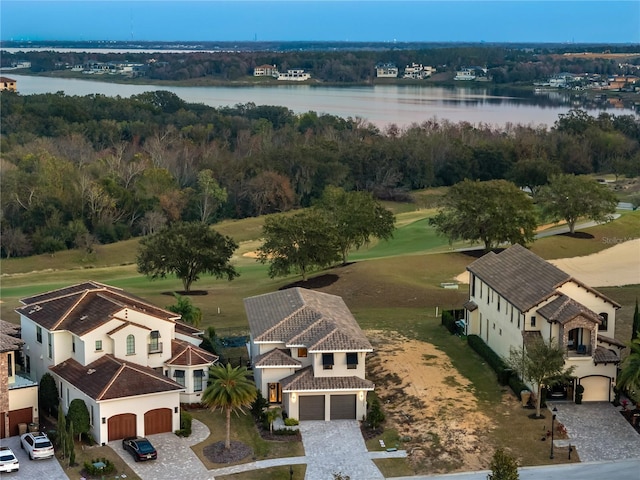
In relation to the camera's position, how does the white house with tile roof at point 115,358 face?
facing the viewer and to the right of the viewer

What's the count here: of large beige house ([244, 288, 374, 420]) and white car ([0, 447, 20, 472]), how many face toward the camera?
1

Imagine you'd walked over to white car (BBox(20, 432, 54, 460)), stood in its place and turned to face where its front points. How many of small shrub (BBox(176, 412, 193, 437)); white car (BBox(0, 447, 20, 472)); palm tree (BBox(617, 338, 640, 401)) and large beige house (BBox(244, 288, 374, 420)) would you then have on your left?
1

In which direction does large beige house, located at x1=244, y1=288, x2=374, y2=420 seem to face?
toward the camera

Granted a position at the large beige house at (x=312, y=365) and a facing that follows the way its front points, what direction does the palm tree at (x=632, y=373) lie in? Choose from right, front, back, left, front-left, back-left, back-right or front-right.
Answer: left

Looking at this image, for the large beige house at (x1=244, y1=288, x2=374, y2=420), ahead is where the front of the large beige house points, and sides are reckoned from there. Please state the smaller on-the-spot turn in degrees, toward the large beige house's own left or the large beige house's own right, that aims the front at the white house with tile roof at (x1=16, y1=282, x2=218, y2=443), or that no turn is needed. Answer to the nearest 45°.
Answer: approximately 90° to the large beige house's own right

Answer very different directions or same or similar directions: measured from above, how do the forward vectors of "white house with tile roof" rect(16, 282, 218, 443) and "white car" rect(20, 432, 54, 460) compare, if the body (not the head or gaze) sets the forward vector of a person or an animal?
very different directions

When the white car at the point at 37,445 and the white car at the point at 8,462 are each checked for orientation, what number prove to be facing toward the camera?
0

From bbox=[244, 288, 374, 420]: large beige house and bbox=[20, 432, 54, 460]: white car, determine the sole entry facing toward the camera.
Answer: the large beige house

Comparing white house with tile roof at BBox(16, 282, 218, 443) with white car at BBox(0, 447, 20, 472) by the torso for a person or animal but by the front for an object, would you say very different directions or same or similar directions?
very different directions

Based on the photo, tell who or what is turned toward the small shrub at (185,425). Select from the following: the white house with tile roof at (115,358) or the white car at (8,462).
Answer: the white house with tile roof

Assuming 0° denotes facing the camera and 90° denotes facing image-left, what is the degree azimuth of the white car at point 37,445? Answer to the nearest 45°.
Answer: approximately 135°

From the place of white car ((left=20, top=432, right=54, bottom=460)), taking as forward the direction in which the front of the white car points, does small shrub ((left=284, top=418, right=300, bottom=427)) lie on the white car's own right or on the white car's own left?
on the white car's own right

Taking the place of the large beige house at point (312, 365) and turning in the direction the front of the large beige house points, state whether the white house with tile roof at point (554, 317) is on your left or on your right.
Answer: on your left
